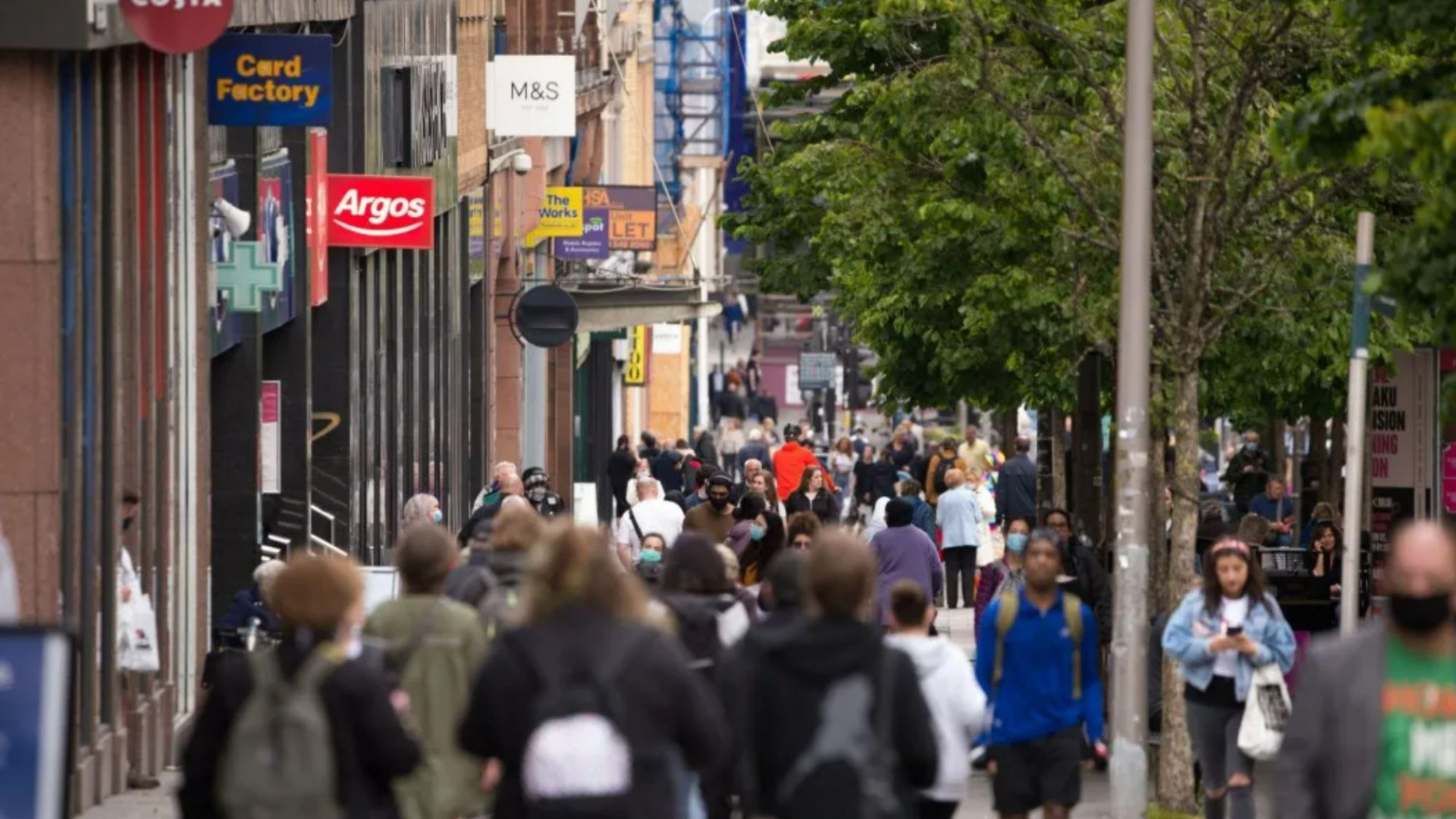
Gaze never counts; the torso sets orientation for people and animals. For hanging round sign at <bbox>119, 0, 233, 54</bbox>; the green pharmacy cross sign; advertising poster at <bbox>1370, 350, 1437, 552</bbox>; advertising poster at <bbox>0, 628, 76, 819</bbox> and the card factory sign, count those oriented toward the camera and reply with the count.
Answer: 5

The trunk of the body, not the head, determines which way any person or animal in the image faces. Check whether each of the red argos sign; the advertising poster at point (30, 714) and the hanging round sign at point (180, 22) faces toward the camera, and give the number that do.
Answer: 3

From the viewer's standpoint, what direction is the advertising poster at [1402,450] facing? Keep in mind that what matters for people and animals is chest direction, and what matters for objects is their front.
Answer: toward the camera

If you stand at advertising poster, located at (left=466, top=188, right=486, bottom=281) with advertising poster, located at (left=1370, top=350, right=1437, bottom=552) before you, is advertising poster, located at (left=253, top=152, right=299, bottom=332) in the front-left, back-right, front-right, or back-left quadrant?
front-right

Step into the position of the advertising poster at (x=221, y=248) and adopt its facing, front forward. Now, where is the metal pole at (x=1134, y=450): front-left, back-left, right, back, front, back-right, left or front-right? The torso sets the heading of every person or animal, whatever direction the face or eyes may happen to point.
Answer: front

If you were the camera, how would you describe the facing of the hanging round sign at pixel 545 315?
facing the viewer

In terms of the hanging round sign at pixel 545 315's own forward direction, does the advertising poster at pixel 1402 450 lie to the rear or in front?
in front

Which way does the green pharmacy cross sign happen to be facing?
toward the camera

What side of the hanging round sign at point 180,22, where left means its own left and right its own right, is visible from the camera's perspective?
front
